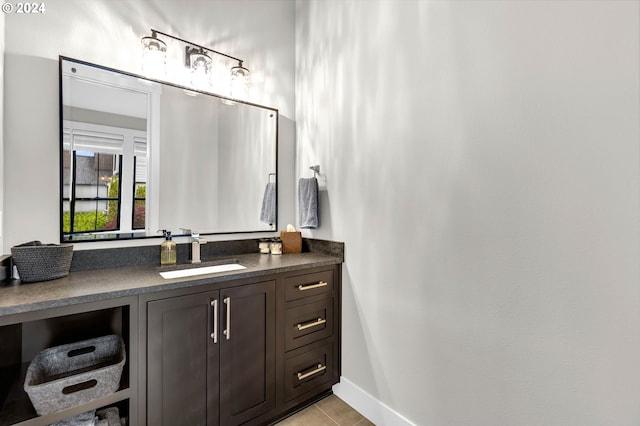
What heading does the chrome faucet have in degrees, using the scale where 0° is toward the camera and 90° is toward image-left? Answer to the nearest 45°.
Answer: approximately 315°

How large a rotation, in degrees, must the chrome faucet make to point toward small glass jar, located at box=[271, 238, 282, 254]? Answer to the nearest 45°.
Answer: approximately 45° to its left

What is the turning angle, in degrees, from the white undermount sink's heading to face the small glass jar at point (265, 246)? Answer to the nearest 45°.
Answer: approximately 90° to its left

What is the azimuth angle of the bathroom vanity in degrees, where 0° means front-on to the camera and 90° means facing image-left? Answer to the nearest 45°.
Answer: approximately 315°

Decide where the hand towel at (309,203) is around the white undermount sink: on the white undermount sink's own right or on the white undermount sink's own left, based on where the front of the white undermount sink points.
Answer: on the white undermount sink's own left
